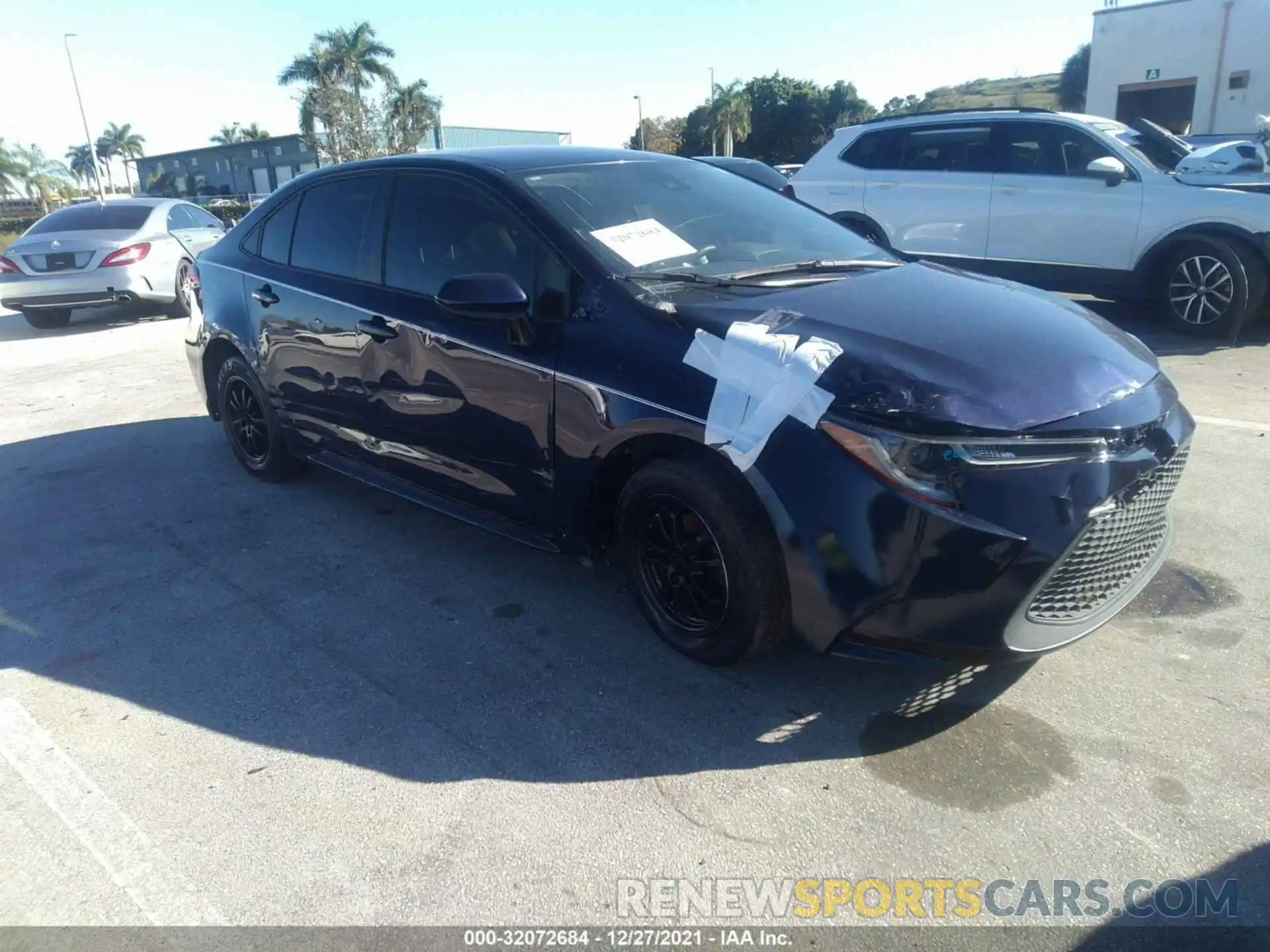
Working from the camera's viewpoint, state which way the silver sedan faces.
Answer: facing away from the viewer and to the right of the viewer

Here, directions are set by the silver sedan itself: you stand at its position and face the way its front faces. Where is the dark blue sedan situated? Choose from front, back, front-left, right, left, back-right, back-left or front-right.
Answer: back-right

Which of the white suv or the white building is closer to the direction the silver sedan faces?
the white building

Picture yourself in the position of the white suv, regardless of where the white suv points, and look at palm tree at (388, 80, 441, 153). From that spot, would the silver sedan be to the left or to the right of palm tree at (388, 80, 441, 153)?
left

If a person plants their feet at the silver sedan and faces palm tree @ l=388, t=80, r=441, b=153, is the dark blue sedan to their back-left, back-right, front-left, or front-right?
back-right

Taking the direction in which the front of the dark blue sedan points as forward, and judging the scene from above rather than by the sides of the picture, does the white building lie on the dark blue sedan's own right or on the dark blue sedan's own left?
on the dark blue sedan's own left

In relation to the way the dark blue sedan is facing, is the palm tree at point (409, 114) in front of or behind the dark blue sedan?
behind

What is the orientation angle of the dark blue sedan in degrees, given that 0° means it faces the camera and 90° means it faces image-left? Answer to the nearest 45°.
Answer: approximately 315°

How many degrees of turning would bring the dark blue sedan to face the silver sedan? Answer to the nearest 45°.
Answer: approximately 180°

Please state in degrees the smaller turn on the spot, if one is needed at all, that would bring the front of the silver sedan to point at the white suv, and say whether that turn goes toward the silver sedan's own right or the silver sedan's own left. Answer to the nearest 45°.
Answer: approximately 90° to the silver sedan's own right

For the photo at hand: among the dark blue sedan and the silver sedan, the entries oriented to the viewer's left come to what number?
0
